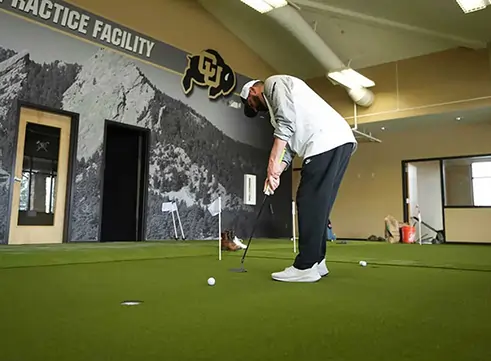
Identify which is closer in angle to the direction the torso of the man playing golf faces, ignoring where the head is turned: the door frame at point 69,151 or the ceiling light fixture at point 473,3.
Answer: the door frame

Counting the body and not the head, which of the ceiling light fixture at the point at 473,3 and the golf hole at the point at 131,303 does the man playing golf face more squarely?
the golf hole

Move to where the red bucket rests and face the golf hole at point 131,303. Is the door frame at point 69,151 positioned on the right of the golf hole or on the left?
right

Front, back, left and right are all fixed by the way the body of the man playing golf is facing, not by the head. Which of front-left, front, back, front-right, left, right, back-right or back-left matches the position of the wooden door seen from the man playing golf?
front-right

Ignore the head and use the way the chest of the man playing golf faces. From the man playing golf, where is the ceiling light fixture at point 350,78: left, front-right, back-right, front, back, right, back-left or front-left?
right

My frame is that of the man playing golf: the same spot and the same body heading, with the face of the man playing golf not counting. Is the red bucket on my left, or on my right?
on my right

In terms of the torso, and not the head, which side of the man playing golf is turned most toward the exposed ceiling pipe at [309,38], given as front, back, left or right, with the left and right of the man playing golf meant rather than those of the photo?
right

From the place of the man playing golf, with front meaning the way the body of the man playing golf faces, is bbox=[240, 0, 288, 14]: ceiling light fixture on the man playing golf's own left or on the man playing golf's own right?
on the man playing golf's own right

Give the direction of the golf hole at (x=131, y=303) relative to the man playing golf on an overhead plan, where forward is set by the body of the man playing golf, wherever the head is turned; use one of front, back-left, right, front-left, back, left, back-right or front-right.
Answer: front-left

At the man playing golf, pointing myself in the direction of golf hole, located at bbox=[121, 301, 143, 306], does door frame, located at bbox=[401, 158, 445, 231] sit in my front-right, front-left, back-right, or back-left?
back-right

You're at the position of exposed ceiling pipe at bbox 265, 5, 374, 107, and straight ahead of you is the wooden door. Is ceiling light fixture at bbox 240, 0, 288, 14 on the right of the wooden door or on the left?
left

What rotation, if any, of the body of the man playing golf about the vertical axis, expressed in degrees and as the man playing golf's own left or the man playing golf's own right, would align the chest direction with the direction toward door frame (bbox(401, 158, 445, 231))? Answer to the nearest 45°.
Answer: approximately 90° to the man playing golf's own right

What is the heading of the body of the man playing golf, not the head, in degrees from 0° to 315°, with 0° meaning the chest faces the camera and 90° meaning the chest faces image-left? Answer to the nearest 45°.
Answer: approximately 90°
